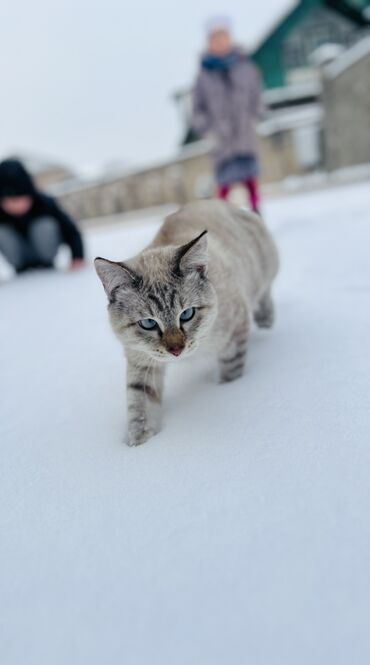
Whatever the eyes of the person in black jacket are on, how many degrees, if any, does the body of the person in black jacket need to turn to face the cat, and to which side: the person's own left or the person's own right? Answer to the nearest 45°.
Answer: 0° — they already face it

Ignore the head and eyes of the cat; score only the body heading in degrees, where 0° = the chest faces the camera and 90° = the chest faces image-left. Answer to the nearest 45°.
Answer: approximately 45°

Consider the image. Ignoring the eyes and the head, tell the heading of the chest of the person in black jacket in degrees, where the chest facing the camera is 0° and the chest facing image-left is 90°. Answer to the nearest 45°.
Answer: approximately 0°

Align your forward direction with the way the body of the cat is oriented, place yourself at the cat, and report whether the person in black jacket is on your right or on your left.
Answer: on your right
